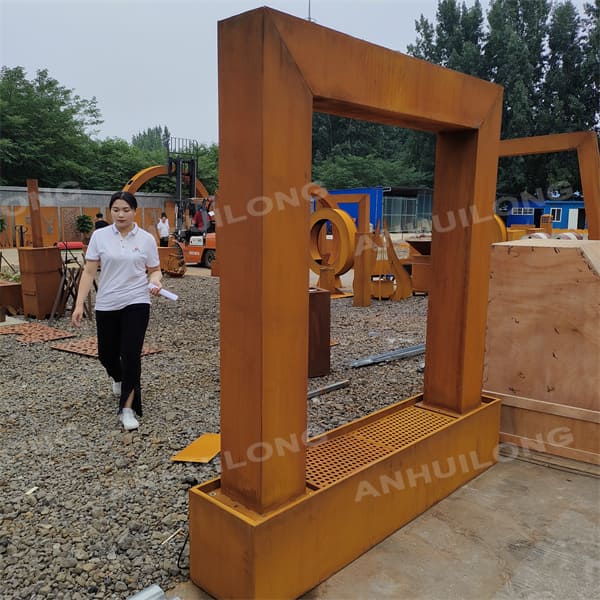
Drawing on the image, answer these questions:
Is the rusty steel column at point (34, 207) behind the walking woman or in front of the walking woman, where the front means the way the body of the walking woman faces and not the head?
behind

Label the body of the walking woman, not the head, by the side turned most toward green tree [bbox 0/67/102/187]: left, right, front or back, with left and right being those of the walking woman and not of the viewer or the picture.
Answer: back

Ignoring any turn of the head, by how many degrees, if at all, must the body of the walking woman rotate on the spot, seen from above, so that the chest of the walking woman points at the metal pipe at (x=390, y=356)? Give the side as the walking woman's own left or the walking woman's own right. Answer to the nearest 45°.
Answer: approximately 135° to the walking woman's own left

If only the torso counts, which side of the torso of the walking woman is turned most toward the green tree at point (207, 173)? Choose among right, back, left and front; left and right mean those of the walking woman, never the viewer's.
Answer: back

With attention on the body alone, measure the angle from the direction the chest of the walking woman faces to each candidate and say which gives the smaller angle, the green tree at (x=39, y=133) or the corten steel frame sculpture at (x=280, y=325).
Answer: the corten steel frame sculpture

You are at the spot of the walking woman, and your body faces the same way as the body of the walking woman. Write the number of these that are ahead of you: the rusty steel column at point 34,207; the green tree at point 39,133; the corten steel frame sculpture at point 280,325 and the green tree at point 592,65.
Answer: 1

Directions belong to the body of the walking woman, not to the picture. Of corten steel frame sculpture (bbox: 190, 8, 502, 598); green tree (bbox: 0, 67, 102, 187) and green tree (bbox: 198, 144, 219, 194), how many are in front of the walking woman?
1

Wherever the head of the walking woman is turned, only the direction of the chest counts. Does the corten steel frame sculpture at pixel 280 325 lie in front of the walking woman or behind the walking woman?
in front

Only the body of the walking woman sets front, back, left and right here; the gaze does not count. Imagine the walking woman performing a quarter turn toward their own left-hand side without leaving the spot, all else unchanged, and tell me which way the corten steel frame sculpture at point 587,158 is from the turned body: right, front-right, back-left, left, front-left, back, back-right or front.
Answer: front

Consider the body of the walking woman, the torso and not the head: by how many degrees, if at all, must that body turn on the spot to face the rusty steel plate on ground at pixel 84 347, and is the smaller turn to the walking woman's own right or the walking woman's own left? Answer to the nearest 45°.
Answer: approximately 180°

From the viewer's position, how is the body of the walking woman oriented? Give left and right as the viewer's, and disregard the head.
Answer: facing the viewer

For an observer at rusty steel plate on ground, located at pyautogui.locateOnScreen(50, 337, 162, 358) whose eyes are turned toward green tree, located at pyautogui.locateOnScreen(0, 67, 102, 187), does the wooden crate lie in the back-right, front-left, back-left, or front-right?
back-right

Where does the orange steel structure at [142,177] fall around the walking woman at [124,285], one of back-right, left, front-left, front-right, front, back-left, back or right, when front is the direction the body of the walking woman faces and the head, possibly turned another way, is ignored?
back

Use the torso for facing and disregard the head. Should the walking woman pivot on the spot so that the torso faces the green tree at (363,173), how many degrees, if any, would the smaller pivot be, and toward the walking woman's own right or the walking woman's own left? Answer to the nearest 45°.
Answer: approximately 135° to the walking woman's own left
